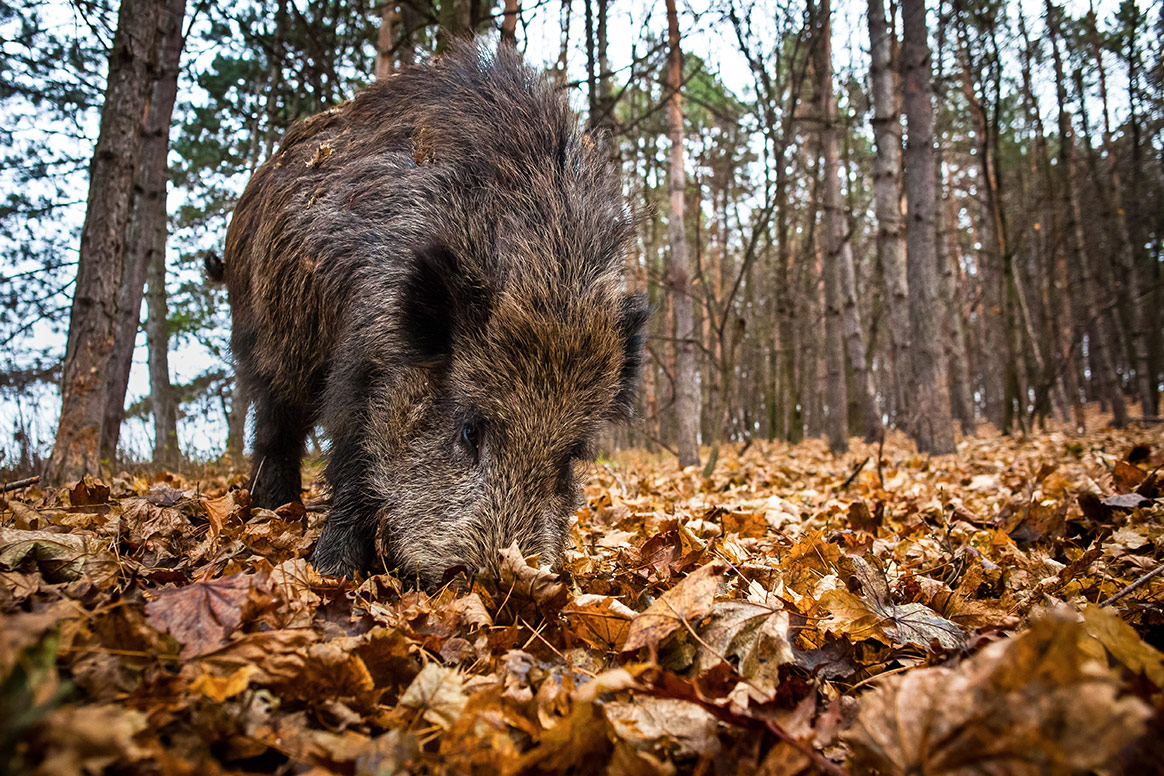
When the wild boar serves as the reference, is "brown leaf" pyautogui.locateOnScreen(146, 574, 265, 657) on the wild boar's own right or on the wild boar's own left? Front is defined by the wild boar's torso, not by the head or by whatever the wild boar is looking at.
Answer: on the wild boar's own right

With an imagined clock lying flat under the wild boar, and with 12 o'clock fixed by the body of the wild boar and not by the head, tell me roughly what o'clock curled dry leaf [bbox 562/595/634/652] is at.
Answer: The curled dry leaf is roughly at 1 o'clock from the wild boar.

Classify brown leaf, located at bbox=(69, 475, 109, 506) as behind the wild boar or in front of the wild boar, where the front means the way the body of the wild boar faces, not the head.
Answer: behind

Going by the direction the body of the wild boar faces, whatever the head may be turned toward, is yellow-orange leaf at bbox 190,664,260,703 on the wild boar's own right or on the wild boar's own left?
on the wild boar's own right

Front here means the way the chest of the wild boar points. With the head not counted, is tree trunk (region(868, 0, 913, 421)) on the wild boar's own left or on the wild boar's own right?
on the wild boar's own left

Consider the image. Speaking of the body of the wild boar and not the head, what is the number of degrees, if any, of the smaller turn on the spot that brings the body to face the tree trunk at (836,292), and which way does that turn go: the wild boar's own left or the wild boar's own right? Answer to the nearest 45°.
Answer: approximately 90° to the wild boar's own left

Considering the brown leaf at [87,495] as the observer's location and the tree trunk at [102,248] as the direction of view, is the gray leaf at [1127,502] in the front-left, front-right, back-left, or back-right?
back-right

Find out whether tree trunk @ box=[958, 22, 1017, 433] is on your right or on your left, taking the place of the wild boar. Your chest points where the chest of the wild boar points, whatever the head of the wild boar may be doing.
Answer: on your left

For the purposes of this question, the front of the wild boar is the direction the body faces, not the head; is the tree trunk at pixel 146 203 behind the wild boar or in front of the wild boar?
behind

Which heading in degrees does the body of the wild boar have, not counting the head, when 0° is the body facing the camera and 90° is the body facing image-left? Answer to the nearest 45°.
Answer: approximately 315°
